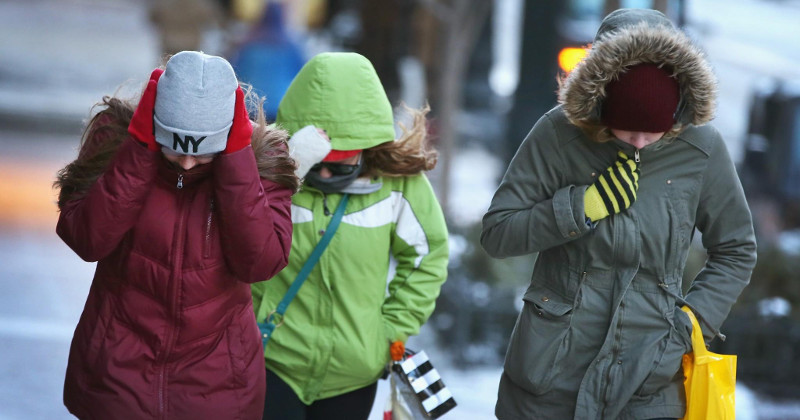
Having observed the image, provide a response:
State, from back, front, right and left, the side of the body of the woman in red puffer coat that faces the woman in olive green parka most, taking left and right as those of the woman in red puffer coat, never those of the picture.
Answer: left

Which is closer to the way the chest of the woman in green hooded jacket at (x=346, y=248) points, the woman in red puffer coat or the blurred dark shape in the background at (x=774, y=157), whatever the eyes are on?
the woman in red puffer coat

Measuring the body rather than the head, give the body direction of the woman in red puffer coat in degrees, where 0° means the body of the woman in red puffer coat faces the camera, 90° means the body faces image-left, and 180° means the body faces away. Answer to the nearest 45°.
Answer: approximately 0°

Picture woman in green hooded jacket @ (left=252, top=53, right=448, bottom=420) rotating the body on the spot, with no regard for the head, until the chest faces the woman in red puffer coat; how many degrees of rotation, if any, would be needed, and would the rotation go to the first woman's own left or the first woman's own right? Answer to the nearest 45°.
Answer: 0° — they already face them

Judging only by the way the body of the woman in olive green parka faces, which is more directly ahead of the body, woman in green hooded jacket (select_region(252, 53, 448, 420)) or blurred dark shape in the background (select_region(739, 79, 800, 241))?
the woman in green hooded jacket

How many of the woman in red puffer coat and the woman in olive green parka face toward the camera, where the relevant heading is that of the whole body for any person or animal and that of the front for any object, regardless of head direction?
2

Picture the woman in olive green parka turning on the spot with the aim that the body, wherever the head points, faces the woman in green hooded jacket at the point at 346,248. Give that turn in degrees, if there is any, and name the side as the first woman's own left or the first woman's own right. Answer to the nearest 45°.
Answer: approximately 90° to the first woman's own right

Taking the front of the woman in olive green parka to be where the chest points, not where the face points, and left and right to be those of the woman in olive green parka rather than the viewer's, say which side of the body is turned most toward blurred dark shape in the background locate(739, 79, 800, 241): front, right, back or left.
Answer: back

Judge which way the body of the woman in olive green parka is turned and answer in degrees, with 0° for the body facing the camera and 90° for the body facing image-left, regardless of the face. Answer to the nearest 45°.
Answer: approximately 0°

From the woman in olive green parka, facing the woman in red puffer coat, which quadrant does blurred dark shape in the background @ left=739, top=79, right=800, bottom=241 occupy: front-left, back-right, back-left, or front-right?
back-right
